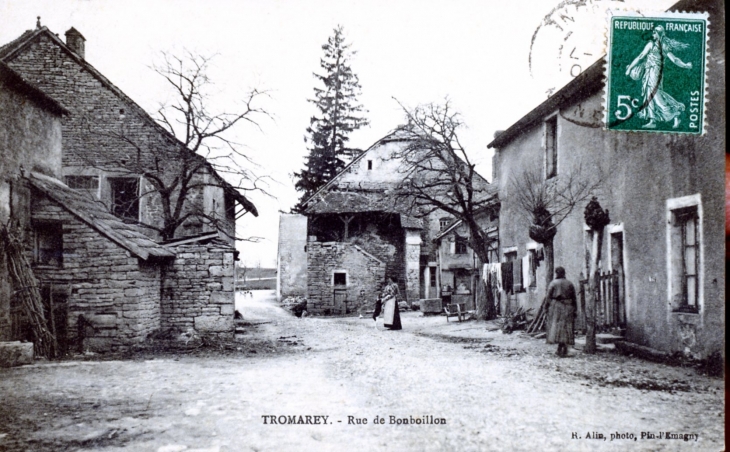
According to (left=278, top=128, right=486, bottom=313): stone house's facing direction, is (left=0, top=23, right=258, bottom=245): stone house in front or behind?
in front

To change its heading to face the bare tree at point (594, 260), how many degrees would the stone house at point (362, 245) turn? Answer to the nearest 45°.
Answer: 0° — it already faces it

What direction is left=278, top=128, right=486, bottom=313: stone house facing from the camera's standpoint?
toward the camera

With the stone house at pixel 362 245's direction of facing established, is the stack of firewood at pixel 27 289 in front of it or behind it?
in front

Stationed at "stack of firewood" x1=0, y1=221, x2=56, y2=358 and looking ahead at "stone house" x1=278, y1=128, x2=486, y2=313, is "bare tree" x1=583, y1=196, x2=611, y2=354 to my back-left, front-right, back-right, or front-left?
front-right

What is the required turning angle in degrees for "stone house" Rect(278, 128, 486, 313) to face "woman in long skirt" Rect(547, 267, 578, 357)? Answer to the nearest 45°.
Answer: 0° — it already faces them

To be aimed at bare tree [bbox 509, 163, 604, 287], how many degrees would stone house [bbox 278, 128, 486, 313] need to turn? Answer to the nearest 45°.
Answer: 0° — it already faces it
